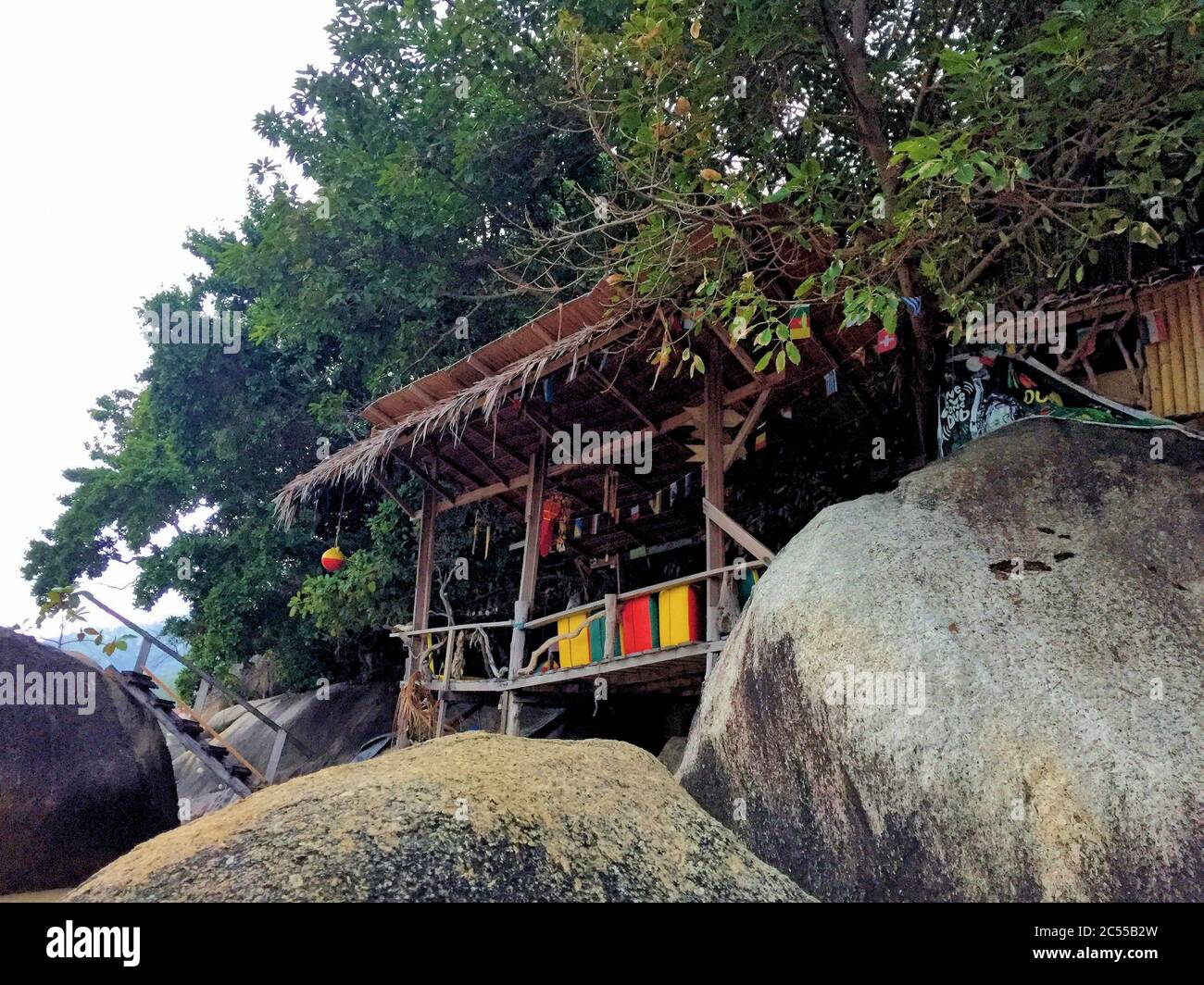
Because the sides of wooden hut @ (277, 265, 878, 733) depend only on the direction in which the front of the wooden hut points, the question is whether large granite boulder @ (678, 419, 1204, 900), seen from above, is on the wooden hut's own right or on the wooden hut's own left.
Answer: on the wooden hut's own left

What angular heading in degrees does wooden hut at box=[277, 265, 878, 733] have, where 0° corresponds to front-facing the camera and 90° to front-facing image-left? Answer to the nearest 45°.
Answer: approximately 45°
